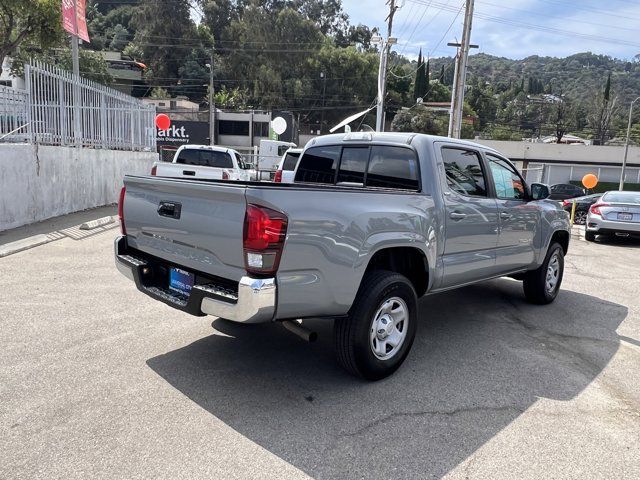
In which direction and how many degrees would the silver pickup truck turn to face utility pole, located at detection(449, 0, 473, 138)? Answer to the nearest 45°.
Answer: approximately 45° to its left

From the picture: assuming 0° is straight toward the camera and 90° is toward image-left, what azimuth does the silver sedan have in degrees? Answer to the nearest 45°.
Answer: approximately 180°

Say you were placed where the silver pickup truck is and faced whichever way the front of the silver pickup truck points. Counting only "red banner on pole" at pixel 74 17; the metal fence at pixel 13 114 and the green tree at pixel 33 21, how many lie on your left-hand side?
3

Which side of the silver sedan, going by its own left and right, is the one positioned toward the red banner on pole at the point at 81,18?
left

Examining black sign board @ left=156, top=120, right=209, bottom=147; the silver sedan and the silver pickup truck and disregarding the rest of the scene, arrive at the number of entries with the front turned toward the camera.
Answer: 1

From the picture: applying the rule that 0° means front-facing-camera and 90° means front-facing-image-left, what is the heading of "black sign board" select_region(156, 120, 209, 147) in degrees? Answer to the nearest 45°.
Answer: approximately 0°

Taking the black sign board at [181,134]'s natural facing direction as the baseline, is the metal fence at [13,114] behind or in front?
in front

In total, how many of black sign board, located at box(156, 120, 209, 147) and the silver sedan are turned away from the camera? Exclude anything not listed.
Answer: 1

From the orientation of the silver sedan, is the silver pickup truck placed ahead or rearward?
rearward

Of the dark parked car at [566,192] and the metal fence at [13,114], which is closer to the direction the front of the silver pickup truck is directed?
the dark parked car

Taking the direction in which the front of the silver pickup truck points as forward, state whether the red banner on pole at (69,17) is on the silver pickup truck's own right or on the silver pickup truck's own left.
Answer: on the silver pickup truck's own left

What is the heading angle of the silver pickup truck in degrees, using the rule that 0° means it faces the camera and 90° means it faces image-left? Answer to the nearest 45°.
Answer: approximately 225°

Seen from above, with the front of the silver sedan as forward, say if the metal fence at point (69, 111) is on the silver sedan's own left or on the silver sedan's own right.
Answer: on the silver sedan's own left

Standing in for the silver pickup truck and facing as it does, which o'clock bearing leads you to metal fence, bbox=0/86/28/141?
The metal fence is roughly at 9 o'clock from the silver pickup truck.
